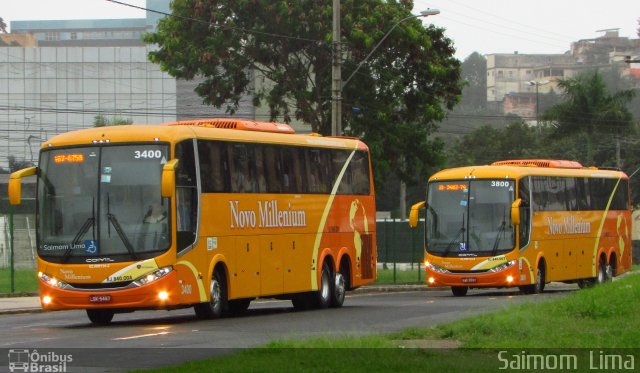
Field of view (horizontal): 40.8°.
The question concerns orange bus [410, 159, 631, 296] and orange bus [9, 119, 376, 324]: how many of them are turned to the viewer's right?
0

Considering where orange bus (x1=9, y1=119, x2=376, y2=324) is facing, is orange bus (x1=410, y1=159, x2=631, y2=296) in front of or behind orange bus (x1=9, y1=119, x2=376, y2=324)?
behind

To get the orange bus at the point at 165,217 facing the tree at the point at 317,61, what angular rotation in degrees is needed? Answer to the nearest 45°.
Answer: approximately 135° to its right

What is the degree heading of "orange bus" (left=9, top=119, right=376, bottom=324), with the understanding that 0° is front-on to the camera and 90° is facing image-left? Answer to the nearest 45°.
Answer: approximately 45°

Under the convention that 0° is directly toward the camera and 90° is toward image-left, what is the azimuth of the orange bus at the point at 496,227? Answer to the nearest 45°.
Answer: approximately 45°

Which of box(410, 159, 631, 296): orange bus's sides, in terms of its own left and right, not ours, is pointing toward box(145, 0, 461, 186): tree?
right

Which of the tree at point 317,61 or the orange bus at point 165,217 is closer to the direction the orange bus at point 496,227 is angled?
the orange bus
